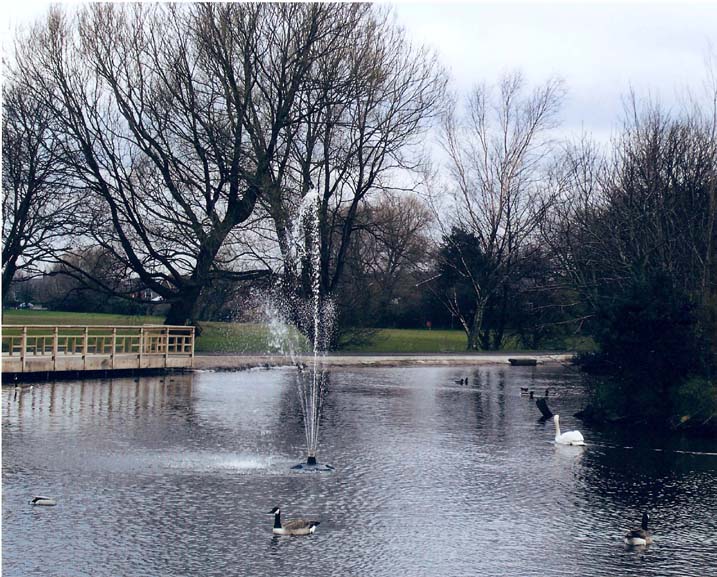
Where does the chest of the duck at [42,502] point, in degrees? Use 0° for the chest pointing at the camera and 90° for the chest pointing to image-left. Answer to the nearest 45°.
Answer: approximately 90°

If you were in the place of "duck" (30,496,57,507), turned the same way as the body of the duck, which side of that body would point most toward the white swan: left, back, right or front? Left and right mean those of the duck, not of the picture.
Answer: back

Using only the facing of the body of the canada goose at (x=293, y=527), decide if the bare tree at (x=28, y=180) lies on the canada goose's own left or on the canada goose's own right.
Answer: on the canada goose's own right

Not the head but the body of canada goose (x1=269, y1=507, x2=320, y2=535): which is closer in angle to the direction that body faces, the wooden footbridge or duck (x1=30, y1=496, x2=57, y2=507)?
the duck

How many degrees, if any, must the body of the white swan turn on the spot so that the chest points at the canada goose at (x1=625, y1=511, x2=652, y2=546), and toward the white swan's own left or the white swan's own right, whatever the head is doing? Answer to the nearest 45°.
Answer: approximately 90° to the white swan's own left

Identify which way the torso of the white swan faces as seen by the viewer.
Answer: to the viewer's left

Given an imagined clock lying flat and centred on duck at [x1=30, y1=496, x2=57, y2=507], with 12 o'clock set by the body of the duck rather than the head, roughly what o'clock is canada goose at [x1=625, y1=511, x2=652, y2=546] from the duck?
The canada goose is roughly at 7 o'clock from the duck.

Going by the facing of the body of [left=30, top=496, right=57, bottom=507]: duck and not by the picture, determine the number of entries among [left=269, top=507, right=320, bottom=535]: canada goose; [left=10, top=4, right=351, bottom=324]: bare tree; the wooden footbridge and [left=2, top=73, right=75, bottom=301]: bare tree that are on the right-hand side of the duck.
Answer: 3

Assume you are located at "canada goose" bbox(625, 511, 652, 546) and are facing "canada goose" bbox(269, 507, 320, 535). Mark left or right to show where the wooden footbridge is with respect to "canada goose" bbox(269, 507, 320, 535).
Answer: right

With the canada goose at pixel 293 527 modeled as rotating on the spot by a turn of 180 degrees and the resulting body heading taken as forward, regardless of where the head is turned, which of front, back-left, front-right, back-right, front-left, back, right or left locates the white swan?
front-left

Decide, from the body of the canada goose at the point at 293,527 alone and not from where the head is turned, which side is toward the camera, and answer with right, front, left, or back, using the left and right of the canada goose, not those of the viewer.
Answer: left

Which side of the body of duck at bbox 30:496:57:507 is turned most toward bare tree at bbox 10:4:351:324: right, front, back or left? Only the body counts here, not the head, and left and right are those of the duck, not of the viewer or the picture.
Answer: right

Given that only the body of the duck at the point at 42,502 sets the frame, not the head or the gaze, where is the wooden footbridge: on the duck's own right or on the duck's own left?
on the duck's own right

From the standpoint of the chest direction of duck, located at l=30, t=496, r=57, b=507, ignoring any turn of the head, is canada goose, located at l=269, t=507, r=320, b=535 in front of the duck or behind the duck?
behind
